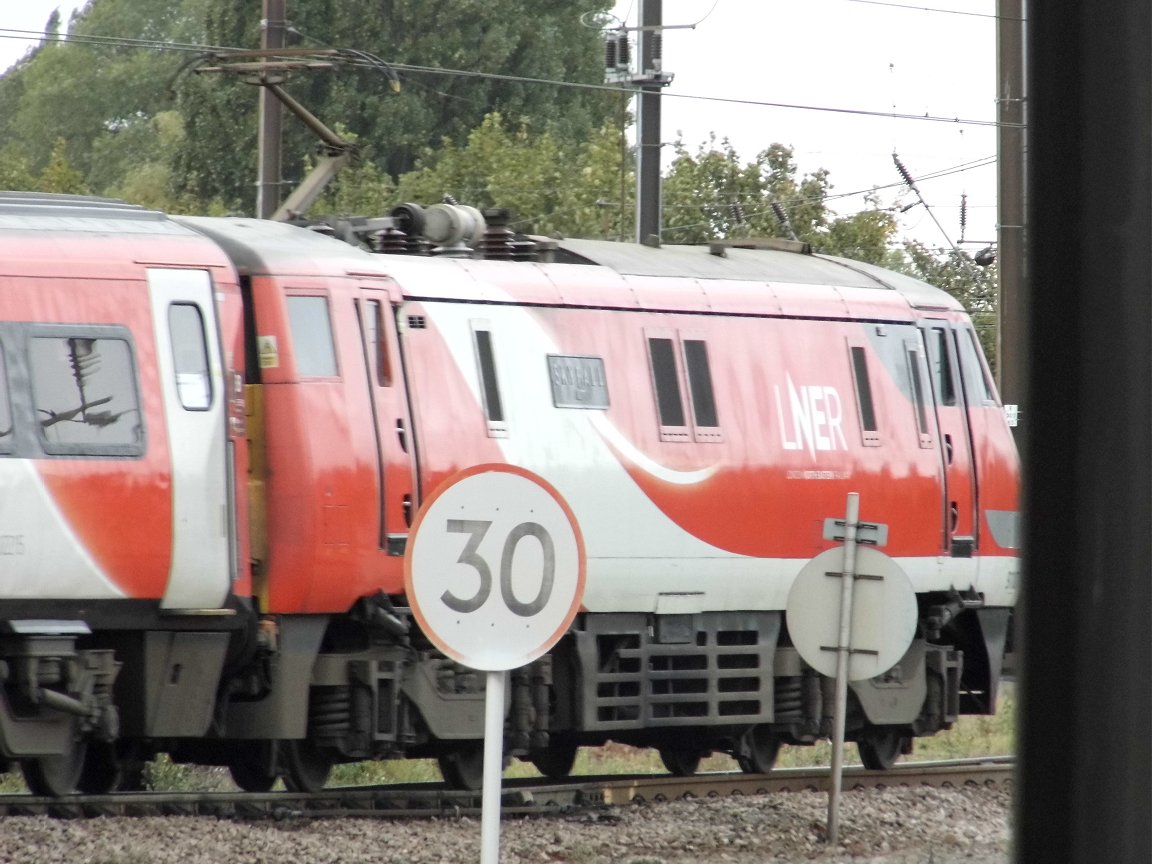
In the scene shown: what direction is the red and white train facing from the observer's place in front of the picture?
facing away from the viewer and to the right of the viewer

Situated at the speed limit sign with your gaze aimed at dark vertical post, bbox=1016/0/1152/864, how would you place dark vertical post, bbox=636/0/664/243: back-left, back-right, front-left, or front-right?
back-left

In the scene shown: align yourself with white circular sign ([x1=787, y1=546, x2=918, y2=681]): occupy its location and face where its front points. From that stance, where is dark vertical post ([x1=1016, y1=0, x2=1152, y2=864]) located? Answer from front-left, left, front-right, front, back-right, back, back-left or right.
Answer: back

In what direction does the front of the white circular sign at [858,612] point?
away from the camera

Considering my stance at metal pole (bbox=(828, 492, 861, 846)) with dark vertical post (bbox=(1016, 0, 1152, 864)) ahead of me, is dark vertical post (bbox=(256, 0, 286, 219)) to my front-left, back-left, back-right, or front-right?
back-right

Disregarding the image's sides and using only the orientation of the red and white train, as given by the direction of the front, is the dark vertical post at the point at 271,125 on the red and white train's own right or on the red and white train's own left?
on the red and white train's own left

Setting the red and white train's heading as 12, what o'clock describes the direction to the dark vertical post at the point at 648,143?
The dark vertical post is roughly at 11 o'clock from the red and white train.
